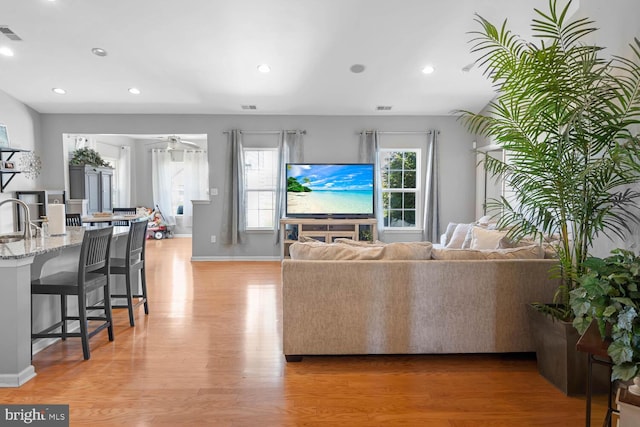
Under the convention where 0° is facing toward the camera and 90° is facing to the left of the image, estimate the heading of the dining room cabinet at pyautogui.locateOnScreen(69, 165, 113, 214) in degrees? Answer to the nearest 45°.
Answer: approximately 315°

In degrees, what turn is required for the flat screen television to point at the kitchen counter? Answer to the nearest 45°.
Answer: approximately 45° to its right

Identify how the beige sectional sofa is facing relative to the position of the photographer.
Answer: facing away from the viewer

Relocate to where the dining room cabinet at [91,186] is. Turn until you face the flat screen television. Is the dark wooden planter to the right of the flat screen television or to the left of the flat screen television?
right

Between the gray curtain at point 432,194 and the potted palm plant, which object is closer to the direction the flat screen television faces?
the potted palm plant

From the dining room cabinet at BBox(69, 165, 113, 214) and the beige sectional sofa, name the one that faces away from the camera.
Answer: the beige sectional sofa

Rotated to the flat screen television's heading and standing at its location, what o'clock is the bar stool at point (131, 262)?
The bar stool is roughly at 1 o'clock from the flat screen television.

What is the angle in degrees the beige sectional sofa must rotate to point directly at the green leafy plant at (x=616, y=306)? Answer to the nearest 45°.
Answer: approximately 135° to its right

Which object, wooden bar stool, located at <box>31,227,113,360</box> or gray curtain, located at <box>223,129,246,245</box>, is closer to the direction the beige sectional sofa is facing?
the gray curtain

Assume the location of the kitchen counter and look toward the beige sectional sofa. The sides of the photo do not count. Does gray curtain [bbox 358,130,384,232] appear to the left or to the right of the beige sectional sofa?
left
